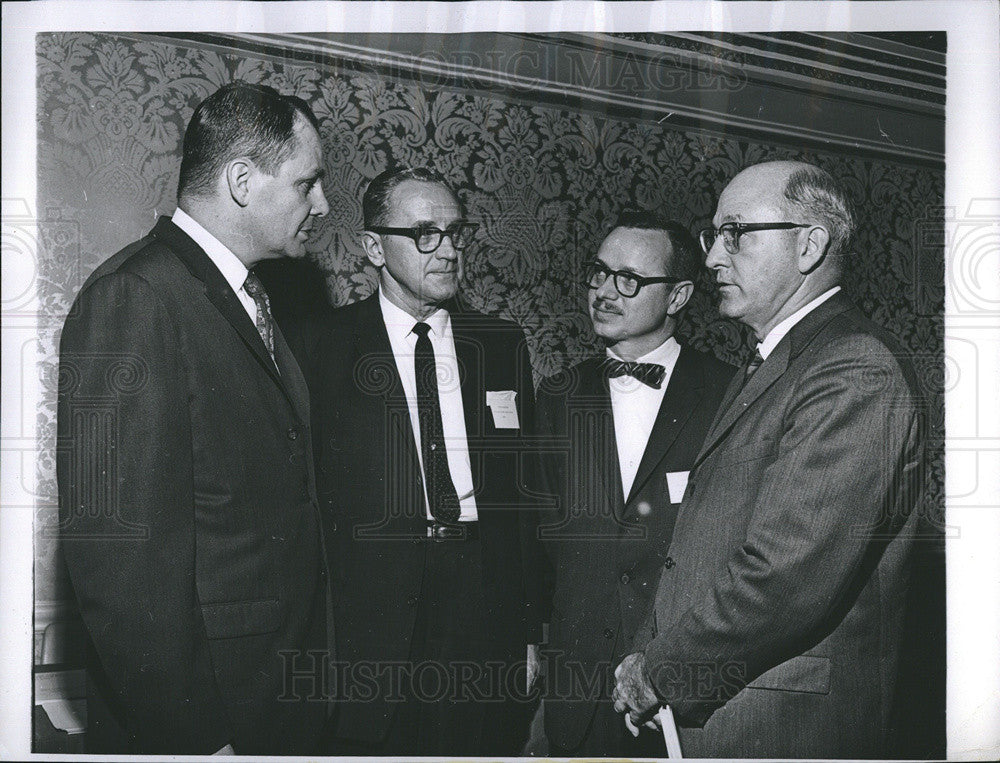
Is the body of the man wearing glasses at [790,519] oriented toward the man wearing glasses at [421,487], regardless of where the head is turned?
yes

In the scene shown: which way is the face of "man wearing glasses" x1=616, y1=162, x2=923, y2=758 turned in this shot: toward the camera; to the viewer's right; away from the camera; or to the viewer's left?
to the viewer's left

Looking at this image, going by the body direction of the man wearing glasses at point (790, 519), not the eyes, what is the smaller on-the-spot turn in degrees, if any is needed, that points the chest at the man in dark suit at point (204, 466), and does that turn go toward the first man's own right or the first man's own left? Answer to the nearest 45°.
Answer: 0° — they already face them

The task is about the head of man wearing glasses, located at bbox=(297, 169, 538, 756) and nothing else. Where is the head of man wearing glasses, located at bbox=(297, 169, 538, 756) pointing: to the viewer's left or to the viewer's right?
to the viewer's right

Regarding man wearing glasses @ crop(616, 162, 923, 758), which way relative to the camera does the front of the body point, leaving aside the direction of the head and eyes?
to the viewer's left

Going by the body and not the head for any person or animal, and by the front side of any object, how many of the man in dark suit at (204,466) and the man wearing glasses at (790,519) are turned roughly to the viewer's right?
1

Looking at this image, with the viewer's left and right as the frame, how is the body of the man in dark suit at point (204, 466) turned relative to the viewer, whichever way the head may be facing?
facing to the right of the viewer

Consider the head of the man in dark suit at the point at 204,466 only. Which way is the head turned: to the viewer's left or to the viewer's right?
to the viewer's right
